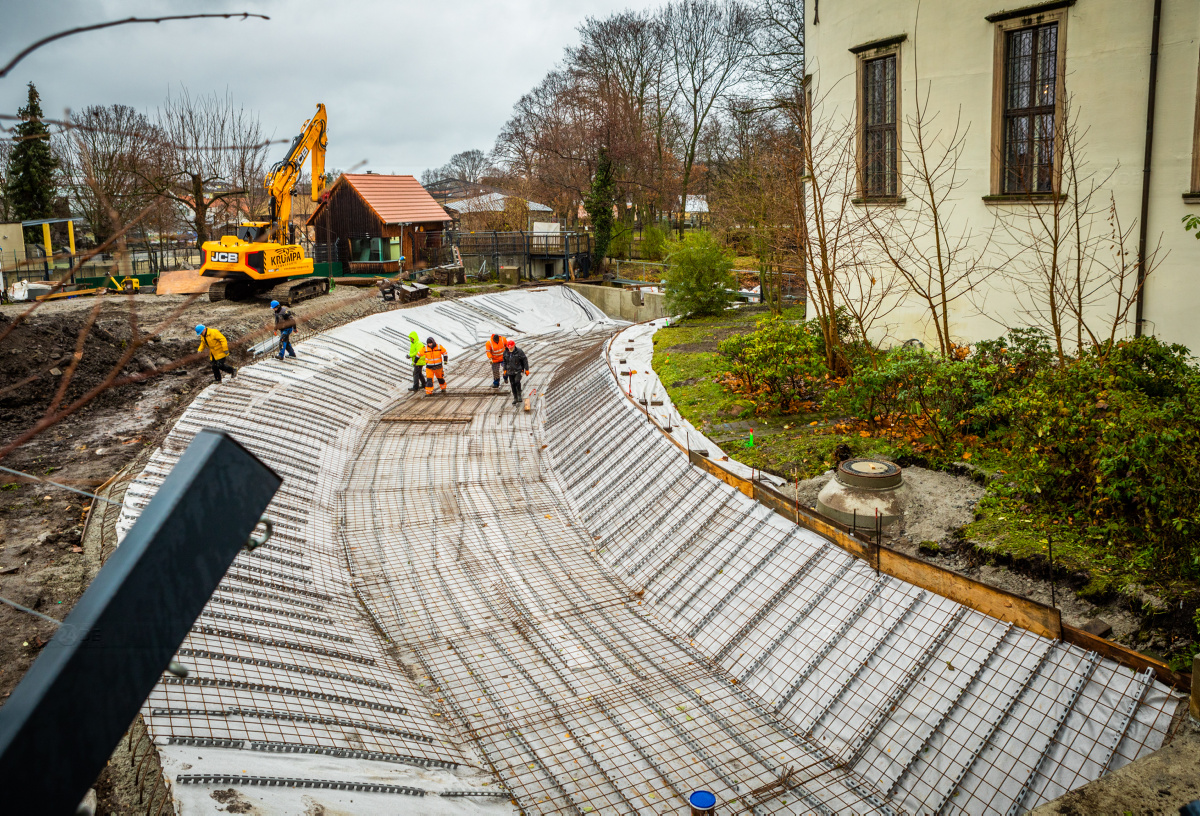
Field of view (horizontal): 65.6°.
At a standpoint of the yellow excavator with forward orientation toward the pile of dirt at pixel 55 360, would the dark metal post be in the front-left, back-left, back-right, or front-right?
front-left

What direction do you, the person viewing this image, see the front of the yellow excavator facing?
facing away from the viewer and to the right of the viewer

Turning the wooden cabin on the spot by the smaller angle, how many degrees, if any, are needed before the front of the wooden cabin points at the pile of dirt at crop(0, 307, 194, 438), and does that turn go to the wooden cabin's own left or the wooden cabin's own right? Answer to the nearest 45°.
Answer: approximately 45° to the wooden cabin's own left

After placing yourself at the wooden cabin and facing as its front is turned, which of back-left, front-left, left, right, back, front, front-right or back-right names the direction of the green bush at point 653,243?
back-left

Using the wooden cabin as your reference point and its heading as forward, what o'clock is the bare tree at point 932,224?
The bare tree is roughly at 10 o'clock from the wooden cabin.

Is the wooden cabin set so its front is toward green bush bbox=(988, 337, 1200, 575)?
no

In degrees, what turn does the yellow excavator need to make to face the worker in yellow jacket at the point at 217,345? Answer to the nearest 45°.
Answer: approximately 135° to its right

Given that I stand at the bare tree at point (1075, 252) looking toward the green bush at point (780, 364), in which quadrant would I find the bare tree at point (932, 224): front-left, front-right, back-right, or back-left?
front-right

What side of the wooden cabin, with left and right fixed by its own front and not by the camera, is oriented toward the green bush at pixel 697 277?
left

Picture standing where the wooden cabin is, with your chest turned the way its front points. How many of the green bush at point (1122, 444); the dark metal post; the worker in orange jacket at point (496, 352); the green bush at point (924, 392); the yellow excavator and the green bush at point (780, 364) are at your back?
0

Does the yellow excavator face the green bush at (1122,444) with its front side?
no

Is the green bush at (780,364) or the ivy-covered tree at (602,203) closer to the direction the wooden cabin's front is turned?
the green bush

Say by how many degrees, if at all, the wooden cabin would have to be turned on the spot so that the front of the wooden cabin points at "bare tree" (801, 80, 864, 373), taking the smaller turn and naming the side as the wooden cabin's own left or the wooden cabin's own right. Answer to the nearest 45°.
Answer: approximately 45° to the wooden cabin's own left

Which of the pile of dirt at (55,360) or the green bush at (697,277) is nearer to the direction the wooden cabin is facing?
the pile of dirt

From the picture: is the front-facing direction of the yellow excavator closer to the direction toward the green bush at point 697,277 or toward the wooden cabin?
the wooden cabin

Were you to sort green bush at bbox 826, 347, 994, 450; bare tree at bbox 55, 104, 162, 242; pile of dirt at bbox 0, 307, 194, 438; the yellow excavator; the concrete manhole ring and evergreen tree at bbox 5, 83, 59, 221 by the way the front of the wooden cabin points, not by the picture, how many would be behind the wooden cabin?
0

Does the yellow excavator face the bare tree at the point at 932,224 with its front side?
no

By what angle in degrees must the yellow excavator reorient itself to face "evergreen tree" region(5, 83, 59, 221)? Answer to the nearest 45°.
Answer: approximately 90° to its left

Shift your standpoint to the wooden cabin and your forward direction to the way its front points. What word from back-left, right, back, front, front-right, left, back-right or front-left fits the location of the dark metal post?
front-left

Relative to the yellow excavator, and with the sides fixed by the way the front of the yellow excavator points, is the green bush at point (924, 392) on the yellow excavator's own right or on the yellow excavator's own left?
on the yellow excavator's own right

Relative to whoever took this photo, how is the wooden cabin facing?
facing the viewer and to the left of the viewer

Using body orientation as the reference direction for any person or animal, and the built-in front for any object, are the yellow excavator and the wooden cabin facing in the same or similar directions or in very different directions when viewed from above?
very different directions
